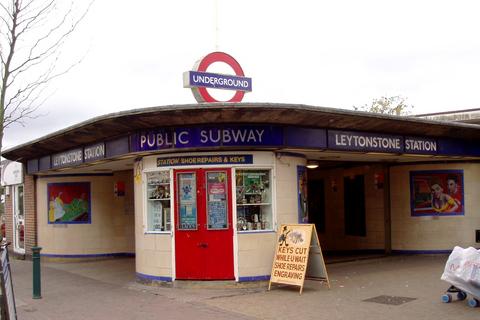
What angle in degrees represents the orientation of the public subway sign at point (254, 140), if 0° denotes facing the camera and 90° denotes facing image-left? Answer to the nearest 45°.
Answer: approximately 0°

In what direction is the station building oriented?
toward the camera

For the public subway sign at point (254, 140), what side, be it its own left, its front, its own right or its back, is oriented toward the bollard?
right

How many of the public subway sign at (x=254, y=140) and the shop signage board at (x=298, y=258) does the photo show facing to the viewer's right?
0

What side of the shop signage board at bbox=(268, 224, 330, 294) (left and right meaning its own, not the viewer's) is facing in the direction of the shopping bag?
left

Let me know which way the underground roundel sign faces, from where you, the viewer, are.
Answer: facing the viewer and to the right of the viewer

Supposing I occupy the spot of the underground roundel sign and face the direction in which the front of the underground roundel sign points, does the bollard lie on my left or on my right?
on my right

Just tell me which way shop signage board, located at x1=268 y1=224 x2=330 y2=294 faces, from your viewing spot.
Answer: facing the viewer and to the left of the viewer
